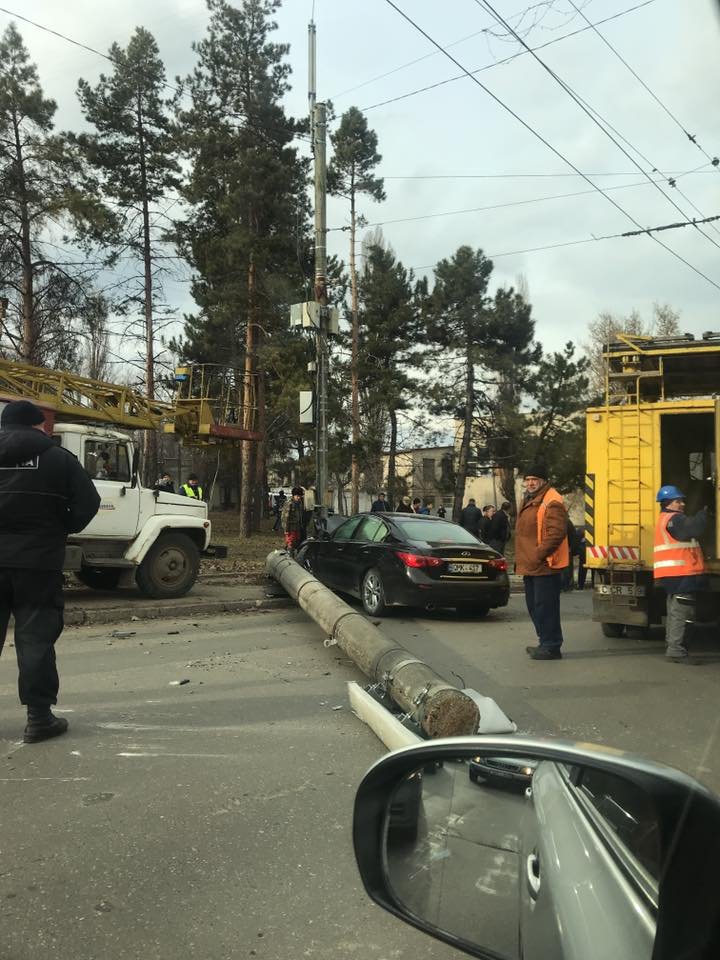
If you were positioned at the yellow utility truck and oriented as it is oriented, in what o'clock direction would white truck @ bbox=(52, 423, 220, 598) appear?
The white truck is roughly at 9 o'clock from the yellow utility truck.

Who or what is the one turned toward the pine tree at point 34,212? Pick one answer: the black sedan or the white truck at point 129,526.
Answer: the black sedan

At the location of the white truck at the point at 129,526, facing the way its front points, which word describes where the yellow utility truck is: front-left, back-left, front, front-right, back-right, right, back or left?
front-right

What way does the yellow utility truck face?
away from the camera

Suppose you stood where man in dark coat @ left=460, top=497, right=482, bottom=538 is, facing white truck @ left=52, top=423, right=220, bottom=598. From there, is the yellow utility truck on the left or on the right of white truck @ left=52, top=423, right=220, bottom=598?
left

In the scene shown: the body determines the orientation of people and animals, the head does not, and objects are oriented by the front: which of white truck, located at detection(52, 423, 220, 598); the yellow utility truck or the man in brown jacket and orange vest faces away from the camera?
the yellow utility truck

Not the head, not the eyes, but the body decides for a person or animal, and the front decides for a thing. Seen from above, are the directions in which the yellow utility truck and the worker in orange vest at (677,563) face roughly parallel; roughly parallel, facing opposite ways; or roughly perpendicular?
roughly perpendicular

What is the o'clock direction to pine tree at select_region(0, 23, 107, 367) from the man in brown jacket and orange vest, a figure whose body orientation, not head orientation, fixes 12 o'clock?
The pine tree is roughly at 3 o'clock from the man in brown jacket and orange vest.

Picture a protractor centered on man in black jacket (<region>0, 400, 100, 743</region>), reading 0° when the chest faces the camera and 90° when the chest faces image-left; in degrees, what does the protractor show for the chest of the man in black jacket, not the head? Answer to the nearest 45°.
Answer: approximately 225°

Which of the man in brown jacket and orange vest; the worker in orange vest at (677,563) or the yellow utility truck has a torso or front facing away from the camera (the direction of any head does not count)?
the yellow utility truck
